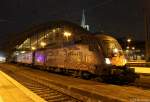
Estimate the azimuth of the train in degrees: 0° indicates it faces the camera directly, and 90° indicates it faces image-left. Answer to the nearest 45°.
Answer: approximately 315°
